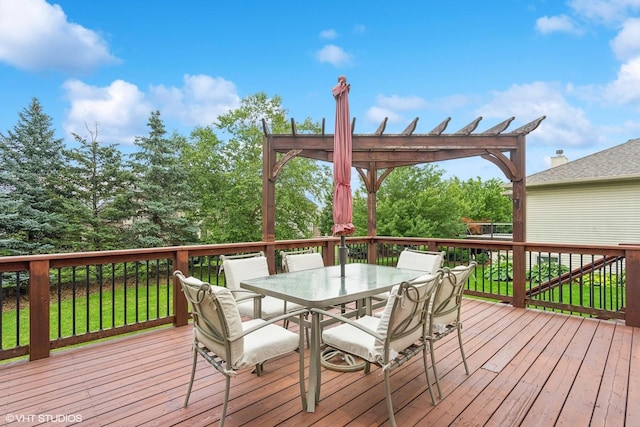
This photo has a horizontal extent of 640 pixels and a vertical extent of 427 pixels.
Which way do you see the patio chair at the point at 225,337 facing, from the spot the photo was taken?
facing away from the viewer and to the right of the viewer

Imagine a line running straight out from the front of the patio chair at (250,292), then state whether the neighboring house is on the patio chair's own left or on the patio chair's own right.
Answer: on the patio chair's own left

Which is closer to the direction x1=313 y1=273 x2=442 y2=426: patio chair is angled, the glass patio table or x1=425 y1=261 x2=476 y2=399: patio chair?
the glass patio table

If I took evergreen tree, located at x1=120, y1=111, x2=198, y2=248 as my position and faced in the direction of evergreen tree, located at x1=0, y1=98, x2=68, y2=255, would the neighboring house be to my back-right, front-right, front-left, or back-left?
back-left

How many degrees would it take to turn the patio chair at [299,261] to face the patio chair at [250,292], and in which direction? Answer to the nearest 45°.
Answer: approximately 90° to its right

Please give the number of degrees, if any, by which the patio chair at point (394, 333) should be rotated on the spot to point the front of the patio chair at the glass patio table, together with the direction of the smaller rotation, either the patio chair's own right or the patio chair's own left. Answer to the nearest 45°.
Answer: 0° — it already faces it

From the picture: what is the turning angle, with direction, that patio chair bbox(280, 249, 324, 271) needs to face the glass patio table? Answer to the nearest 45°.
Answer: approximately 45° to its right

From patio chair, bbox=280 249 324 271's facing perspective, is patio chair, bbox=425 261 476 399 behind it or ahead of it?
ahead

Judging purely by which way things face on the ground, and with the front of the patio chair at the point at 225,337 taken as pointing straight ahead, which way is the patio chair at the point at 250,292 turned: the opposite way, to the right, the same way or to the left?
to the right

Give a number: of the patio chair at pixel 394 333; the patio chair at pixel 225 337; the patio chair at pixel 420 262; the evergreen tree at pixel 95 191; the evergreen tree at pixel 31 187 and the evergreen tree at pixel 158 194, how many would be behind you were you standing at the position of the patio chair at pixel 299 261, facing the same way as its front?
3

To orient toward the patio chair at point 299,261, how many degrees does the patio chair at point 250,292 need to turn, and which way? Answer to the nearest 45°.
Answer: approximately 90° to its left
